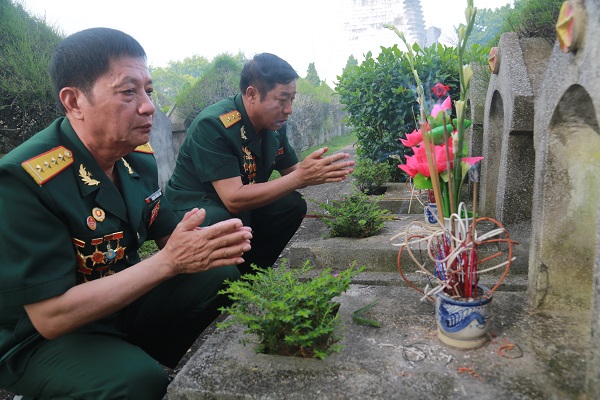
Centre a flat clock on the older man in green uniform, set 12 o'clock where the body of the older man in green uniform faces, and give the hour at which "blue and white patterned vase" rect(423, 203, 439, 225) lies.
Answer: The blue and white patterned vase is roughly at 10 o'clock from the older man in green uniform.

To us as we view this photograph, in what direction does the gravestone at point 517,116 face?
facing to the left of the viewer

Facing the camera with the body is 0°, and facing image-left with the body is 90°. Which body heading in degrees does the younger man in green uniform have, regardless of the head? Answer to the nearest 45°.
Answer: approximately 315°

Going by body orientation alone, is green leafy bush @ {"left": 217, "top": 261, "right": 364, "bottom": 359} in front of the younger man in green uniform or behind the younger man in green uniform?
in front

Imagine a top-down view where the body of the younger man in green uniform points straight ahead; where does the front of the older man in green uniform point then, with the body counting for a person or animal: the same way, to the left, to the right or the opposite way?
the same way

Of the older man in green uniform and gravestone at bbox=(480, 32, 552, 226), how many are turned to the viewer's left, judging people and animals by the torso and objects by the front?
1

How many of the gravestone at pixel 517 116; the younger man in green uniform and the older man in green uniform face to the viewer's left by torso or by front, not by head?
1

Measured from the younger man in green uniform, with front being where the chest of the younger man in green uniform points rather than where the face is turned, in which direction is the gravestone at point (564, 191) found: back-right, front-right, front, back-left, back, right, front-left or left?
front

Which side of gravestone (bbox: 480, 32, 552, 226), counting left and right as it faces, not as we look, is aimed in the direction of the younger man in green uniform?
front

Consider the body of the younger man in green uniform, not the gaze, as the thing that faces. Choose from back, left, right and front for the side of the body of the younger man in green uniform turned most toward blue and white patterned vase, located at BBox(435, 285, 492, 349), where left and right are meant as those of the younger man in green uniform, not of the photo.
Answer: front

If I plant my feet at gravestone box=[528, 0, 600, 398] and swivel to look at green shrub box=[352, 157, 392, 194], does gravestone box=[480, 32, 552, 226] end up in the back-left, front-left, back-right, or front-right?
front-right

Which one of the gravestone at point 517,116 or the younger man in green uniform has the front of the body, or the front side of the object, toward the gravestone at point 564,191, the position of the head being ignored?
the younger man in green uniform

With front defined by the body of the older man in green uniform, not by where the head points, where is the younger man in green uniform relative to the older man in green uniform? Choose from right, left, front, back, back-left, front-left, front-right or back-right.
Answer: left

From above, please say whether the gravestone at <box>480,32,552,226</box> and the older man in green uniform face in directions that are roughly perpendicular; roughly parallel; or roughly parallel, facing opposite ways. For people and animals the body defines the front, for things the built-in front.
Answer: roughly parallel, facing opposite ways

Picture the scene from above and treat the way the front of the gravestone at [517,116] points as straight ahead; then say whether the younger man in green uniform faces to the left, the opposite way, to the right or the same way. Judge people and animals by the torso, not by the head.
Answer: the opposite way

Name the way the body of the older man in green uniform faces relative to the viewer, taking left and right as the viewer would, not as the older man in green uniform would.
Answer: facing the viewer and to the right of the viewer
